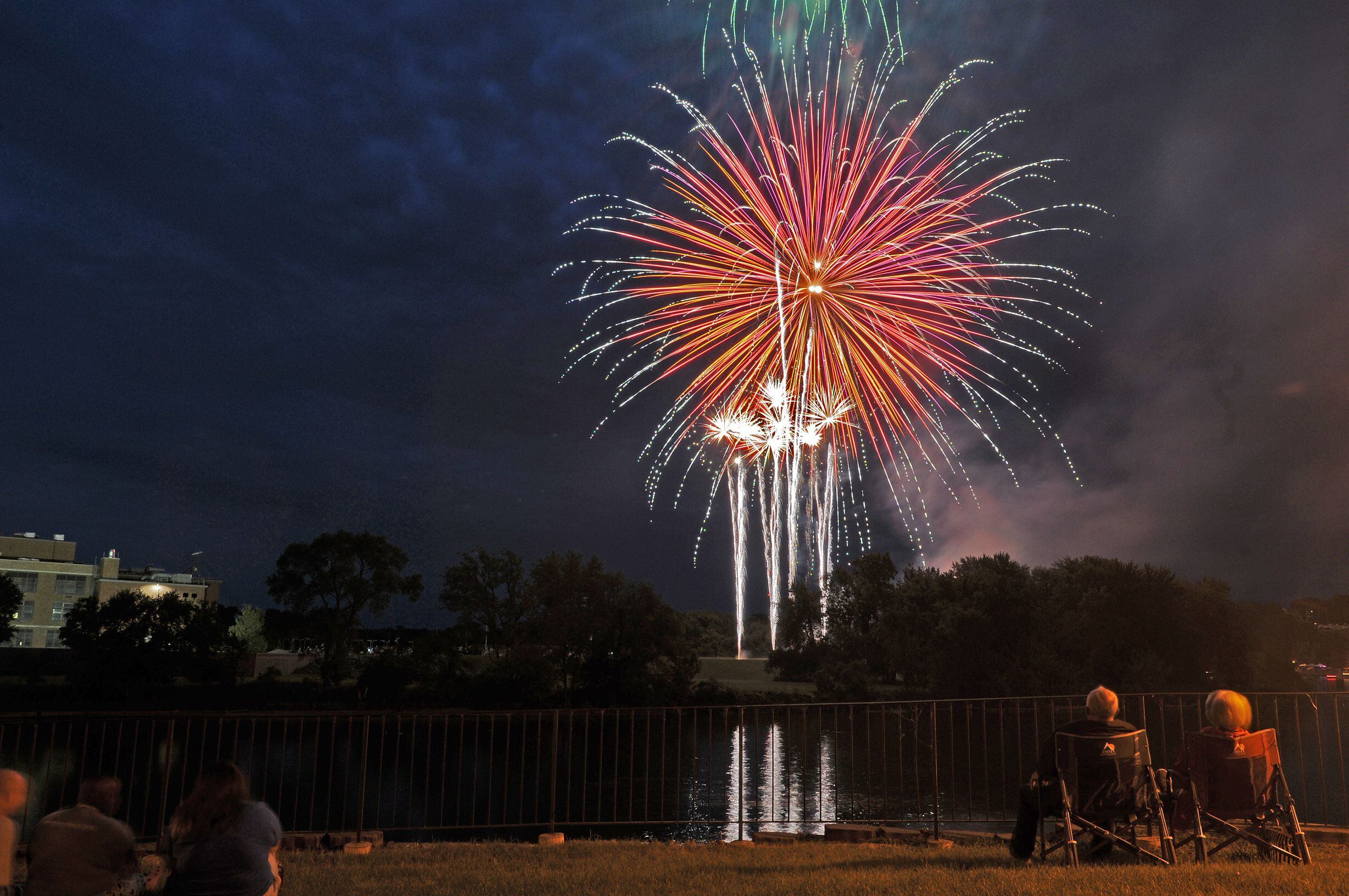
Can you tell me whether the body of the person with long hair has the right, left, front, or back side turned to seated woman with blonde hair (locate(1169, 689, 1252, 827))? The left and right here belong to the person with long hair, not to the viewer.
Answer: right

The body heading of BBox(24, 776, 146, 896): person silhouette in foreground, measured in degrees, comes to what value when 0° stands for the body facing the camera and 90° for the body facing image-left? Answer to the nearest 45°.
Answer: approximately 225°

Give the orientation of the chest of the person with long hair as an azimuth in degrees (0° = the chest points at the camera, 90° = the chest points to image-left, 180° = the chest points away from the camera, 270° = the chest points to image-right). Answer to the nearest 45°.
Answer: approximately 180°

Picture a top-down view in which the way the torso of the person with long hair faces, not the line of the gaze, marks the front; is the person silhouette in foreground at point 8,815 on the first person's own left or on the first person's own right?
on the first person's own left

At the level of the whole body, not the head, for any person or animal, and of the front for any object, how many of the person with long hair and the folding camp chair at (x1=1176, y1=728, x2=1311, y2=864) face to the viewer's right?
0

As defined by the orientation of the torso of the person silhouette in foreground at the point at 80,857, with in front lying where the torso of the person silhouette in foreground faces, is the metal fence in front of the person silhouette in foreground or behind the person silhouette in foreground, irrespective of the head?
in front

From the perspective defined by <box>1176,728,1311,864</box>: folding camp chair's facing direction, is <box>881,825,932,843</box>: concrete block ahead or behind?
ahead

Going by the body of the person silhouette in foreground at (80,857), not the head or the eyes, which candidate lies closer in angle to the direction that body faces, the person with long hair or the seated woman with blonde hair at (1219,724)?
the seated woman with blonde hair

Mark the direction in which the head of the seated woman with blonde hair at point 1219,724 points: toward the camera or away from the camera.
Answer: away from the camera

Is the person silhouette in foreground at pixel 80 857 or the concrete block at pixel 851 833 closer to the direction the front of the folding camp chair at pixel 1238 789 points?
the concrete block

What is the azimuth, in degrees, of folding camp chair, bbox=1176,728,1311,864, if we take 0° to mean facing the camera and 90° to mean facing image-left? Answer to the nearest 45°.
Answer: approximately 135°

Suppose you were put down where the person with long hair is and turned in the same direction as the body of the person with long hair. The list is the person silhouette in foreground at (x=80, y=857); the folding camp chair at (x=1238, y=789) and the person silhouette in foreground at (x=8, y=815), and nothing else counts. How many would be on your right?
1

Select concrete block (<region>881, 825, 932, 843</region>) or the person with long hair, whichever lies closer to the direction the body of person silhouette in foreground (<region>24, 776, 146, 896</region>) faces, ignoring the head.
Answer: the concrete block

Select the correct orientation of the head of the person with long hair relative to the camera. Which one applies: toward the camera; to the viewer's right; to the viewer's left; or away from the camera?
away from the camera

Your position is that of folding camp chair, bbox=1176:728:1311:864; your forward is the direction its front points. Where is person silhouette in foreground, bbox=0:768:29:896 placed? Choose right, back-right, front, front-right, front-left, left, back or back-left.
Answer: left

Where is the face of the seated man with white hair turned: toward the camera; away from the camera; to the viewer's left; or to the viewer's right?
away from the camera

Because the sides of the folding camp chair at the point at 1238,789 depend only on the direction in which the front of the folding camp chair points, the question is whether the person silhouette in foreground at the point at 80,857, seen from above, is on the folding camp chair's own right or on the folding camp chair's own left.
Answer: on the folding camp chair's own left

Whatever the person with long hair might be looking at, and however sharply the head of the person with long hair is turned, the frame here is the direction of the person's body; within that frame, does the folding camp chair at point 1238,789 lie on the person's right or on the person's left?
on the person's right
